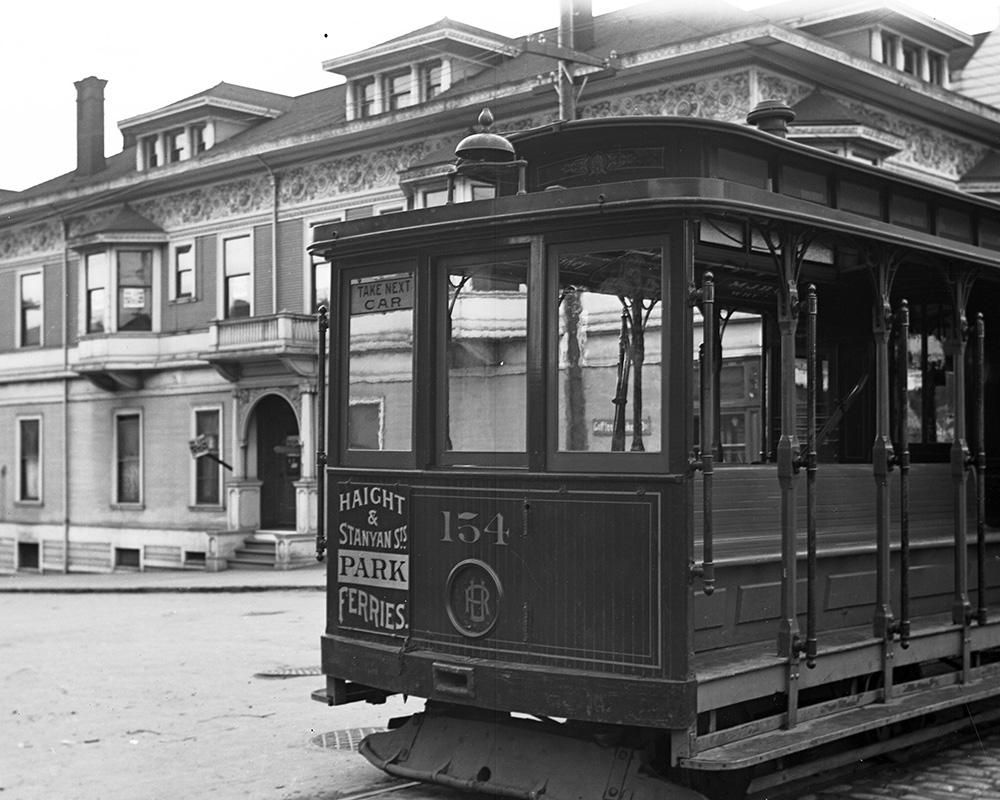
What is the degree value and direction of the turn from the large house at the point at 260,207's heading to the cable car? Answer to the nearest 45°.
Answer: approximately 45° to its left

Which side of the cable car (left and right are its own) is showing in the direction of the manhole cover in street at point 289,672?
right

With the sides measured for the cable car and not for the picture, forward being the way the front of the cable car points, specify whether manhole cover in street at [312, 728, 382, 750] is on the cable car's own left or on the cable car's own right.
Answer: on the cable car's own right

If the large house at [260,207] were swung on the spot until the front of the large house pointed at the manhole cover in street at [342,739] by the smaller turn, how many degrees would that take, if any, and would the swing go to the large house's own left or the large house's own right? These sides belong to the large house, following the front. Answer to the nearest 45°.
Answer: approximately 45° to the large house's own left

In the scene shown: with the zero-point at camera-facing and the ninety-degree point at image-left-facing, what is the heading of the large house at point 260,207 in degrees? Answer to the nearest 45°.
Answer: approximately 45°
